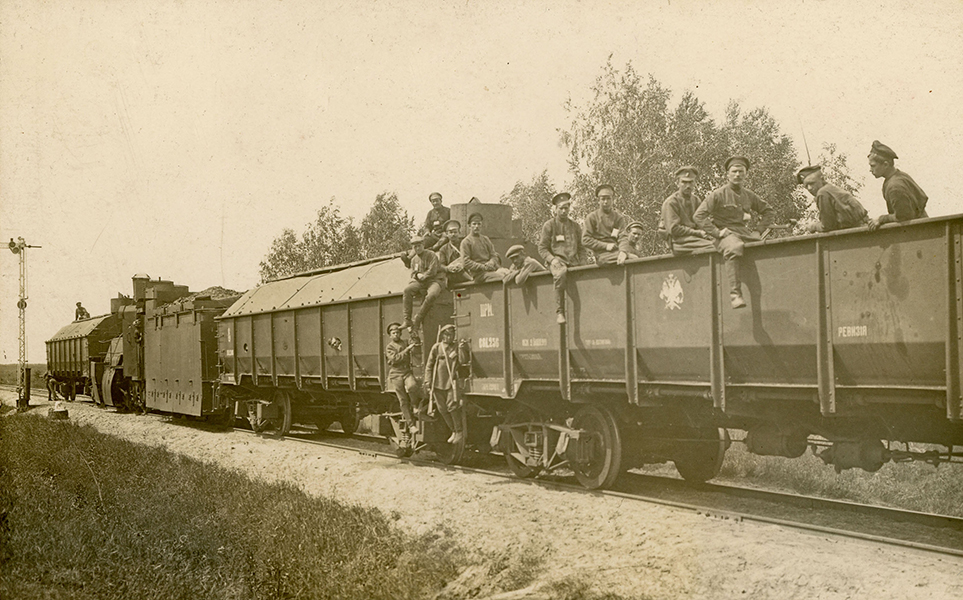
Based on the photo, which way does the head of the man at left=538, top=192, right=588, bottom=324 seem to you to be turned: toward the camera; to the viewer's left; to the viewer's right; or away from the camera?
toward the camera

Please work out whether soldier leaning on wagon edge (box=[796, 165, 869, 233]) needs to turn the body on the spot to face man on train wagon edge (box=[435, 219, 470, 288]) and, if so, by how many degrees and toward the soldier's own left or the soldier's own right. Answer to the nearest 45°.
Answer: approximately 45° to the soldier's own right

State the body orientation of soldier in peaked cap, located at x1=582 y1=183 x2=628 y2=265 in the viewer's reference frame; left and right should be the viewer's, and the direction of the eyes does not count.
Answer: facing the viewer

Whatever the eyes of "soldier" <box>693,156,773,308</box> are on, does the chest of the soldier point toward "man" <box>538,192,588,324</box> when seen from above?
no

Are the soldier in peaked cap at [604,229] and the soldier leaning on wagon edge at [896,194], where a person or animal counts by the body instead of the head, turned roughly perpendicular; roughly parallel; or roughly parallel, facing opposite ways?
roughly perpendicular

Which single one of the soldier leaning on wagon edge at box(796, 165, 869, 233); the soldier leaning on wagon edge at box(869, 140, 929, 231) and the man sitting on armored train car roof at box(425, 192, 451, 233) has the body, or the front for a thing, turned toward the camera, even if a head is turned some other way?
the man sitting on armored train car roof

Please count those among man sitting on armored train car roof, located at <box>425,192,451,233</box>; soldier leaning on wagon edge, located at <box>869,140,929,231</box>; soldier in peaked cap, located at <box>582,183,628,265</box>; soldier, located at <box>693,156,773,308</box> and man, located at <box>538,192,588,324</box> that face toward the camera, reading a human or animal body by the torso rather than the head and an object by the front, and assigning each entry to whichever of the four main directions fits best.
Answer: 4

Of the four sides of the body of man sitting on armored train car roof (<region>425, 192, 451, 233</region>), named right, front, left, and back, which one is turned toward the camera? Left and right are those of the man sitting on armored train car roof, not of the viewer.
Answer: front

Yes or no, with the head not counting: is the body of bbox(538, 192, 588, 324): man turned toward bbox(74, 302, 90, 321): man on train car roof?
no

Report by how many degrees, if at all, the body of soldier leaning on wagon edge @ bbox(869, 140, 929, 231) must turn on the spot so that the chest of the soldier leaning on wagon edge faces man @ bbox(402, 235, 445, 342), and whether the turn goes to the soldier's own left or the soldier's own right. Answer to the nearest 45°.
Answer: approximately 45° to the soldier's own right

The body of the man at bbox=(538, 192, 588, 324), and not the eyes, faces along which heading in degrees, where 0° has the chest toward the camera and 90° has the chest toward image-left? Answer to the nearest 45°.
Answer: approximately 0°

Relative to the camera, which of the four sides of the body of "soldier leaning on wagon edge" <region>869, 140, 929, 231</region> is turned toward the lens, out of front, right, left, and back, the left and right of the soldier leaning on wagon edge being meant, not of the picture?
left

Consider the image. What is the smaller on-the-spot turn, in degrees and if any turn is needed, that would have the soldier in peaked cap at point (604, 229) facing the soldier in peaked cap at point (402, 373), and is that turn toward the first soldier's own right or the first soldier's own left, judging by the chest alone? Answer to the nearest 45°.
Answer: approximately 135° to the first soldier's own right

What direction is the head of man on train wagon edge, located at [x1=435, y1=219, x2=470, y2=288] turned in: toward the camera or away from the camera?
toward the camera
